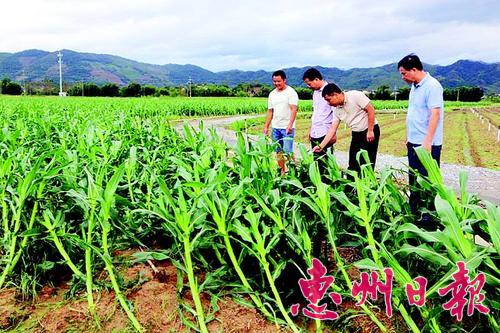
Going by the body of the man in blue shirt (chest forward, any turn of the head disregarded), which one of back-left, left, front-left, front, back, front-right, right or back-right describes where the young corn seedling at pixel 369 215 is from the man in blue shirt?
front-left

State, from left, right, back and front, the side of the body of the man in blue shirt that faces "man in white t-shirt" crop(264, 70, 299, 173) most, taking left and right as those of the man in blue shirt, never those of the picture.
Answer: right

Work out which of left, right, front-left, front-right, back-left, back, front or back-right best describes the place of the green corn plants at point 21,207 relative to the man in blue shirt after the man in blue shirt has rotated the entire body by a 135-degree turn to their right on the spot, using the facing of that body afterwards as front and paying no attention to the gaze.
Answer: back-left

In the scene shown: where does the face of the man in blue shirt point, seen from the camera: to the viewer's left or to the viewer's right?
to the viewer's left

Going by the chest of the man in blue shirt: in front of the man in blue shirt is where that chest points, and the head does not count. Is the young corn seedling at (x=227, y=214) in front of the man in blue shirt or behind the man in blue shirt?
in front

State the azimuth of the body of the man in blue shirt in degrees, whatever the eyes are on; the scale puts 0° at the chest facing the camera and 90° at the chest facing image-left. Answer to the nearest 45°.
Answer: approximately 45°

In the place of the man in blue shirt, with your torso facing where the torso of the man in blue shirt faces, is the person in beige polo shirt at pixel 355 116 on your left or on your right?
on your right

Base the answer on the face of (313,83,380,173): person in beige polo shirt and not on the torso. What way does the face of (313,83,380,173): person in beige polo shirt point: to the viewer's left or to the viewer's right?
to the viewer's left

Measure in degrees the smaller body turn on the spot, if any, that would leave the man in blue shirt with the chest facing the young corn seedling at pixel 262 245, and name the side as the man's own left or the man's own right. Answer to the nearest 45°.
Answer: approximately 45° to the man's own left
